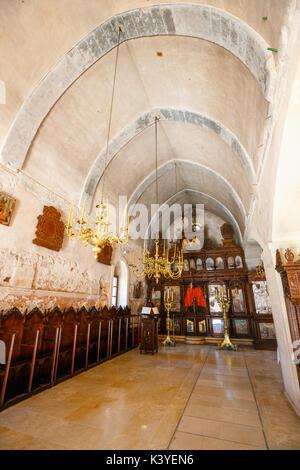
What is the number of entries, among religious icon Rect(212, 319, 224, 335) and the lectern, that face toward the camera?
2

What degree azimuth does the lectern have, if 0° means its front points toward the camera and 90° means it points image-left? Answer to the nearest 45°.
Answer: approximately 0°

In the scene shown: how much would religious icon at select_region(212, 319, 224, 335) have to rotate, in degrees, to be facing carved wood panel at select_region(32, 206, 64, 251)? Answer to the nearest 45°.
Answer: approximately 45° to its right

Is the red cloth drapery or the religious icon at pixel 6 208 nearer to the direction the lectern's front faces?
the religious icon

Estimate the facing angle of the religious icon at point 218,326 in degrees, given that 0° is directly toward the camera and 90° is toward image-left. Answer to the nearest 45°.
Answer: approximately 0°
